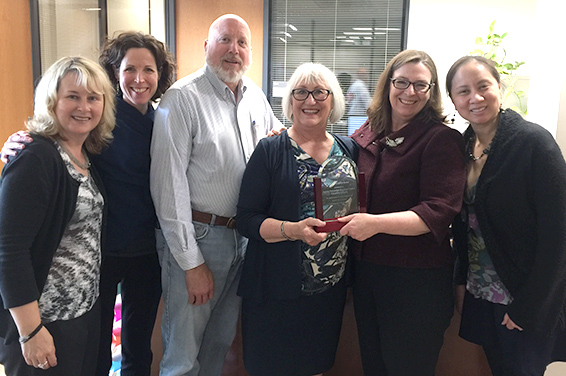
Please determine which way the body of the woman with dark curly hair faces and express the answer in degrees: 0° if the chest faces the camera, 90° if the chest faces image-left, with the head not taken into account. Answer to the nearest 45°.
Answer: approximately 0°

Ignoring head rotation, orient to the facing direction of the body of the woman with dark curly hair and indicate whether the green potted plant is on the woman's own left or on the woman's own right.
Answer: on the woman's own left

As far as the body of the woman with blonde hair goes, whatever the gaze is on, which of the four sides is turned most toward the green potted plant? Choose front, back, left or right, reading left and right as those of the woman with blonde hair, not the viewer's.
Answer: left

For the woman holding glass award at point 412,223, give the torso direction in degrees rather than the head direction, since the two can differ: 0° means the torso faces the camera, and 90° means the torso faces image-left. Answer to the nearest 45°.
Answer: approximately 45°

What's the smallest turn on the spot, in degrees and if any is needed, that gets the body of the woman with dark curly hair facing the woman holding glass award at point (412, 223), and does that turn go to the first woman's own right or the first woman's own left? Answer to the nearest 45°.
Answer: approximately 45° to the first woman's own left

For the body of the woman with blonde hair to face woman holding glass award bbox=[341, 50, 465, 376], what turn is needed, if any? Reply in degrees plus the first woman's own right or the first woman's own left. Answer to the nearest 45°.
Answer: approximately 45° to the first woman's own left

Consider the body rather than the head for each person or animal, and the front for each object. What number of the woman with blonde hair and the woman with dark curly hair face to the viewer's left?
0

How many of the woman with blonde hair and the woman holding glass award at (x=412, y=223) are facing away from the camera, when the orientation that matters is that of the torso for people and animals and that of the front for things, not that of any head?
0
